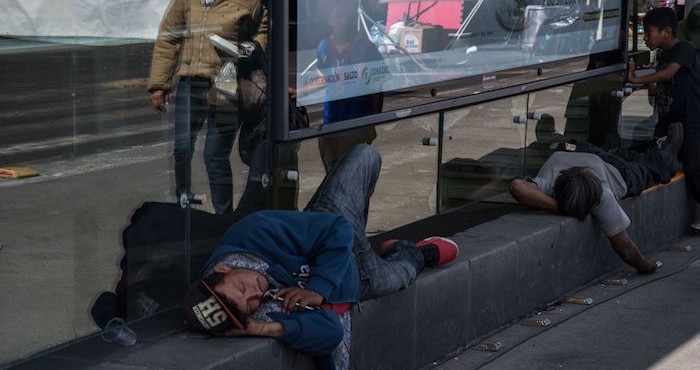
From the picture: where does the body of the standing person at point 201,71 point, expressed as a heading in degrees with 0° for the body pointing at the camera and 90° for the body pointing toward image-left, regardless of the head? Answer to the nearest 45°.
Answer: approximately 0°

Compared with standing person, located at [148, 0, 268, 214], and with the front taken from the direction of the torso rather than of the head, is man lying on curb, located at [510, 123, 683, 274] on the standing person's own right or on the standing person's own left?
on the standing person's own left

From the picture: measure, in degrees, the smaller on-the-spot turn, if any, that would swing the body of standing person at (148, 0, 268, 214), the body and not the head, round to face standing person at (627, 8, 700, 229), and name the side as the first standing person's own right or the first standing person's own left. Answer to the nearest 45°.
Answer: approximately 135° to the first standing person's own left

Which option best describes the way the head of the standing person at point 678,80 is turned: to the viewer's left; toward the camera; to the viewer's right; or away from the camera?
to the viewer's left
